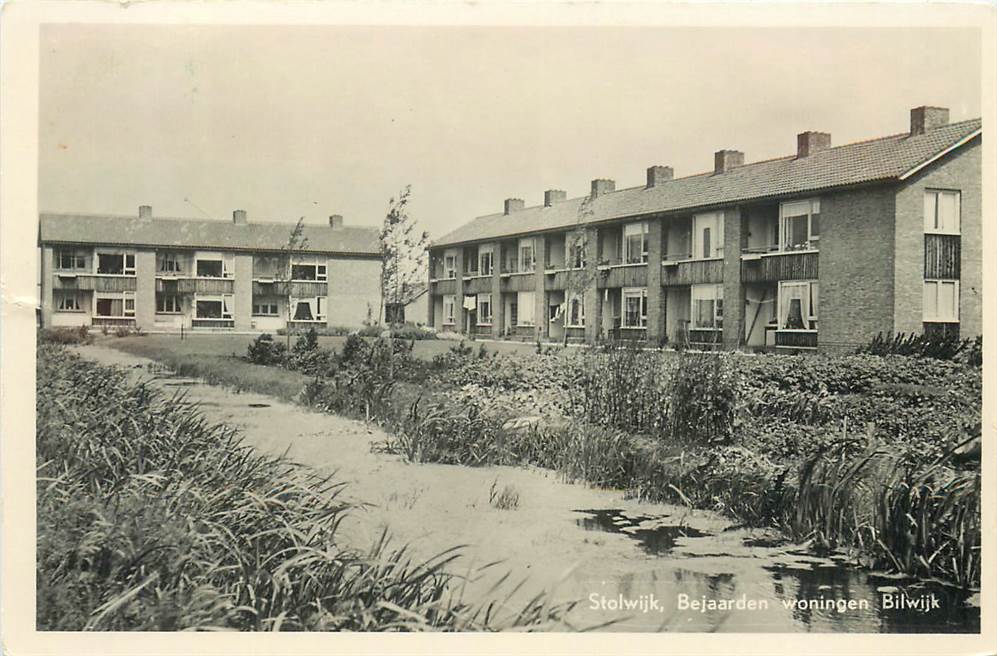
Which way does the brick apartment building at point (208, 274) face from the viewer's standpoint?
toward the camera
